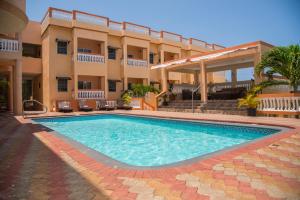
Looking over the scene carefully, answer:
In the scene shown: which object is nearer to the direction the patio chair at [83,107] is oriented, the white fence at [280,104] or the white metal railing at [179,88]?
the white fence

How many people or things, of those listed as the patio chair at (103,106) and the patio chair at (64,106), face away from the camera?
0

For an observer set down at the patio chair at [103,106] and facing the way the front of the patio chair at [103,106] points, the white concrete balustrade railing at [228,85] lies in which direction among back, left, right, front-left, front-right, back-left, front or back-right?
front-left

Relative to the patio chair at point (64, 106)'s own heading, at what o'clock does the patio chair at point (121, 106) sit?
the patio chair at point (121, 106) is roughly at 10 o'clock from the patio chair at point (64, 106).

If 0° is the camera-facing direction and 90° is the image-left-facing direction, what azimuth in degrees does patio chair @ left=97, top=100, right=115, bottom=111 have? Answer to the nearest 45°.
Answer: approximately 315°
